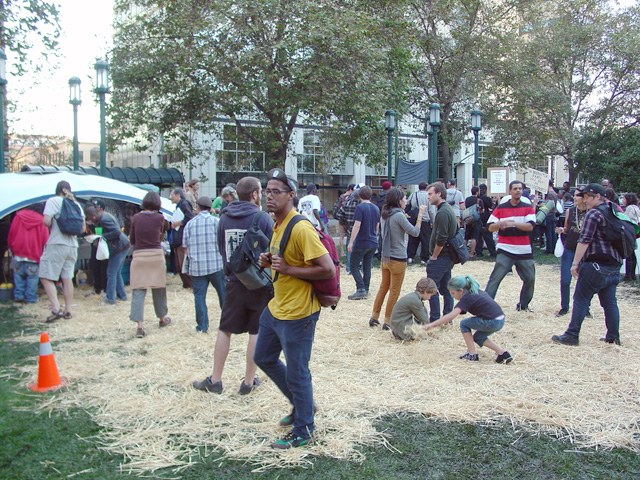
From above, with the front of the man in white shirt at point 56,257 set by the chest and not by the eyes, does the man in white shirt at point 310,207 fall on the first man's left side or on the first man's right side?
on the first man's right side

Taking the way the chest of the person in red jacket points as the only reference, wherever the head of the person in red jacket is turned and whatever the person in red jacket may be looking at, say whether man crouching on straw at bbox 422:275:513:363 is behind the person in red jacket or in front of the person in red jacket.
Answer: behind

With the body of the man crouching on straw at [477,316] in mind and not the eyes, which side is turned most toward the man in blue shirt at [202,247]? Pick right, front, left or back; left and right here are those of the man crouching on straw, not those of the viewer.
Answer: front

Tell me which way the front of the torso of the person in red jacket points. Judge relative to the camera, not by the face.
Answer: away from the camera

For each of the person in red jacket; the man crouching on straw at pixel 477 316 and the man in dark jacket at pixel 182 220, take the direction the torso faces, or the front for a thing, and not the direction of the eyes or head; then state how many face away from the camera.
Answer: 1

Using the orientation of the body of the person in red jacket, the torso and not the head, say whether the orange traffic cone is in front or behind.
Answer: behind

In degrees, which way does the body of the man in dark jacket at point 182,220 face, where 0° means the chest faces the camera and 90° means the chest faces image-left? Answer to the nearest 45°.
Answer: approximately 90°

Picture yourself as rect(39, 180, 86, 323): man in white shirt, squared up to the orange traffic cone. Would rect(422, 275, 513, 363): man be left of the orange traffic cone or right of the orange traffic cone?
left

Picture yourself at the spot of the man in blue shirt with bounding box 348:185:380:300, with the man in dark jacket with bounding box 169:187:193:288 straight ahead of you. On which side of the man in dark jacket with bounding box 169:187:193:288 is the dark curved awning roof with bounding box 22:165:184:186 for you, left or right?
right

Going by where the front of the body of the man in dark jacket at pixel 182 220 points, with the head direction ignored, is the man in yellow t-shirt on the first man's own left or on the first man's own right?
on the first man's own left

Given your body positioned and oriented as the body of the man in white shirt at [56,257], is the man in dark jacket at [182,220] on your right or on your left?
on your right

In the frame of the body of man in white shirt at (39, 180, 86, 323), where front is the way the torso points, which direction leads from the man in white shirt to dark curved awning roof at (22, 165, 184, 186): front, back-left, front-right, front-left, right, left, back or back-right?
front-right

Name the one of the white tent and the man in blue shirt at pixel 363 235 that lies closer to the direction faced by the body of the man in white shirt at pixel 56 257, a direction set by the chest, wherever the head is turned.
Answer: the white tent

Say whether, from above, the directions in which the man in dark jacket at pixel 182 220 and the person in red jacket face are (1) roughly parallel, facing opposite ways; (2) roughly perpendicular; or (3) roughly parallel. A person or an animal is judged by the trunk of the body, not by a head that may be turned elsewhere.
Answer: roughly perpendicular

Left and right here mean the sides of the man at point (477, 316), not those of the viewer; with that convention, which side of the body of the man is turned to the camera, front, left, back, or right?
left
